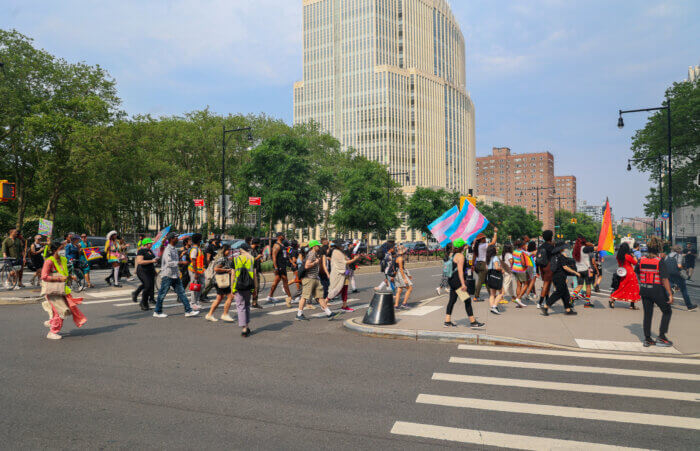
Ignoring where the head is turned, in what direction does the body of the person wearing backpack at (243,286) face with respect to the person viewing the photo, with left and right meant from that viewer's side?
facing away from the viewer

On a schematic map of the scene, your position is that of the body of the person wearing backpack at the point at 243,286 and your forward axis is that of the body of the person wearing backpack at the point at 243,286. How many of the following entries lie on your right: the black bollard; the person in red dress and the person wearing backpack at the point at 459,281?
3

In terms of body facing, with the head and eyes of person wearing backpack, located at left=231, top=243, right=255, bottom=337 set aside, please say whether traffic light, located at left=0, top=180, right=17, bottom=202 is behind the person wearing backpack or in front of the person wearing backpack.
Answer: in front

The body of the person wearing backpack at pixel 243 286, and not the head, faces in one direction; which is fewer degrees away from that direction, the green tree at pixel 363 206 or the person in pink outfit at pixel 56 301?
the green tree

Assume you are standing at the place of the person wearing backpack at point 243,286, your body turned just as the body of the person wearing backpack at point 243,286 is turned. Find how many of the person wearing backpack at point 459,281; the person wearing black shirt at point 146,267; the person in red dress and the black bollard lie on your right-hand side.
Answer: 3
